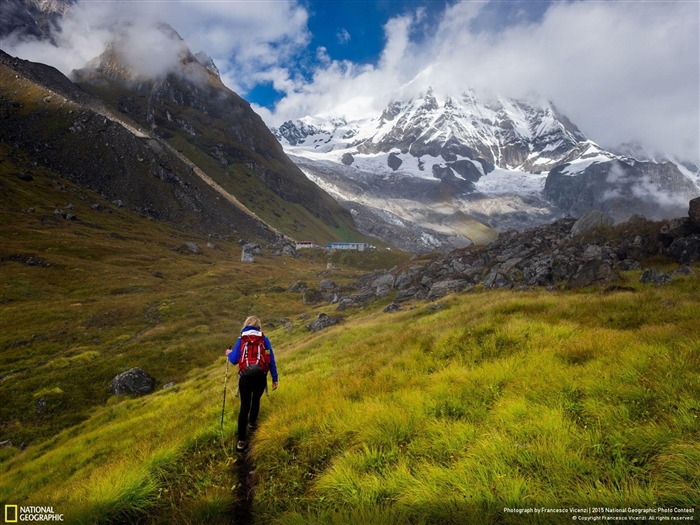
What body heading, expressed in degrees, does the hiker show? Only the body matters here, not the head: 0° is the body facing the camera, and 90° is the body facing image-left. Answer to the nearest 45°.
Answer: approximately 180°

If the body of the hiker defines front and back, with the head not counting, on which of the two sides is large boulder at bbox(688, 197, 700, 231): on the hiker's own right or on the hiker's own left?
on the hiker's own right

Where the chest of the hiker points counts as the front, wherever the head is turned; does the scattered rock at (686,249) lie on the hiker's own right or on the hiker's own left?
on the hiker's own right

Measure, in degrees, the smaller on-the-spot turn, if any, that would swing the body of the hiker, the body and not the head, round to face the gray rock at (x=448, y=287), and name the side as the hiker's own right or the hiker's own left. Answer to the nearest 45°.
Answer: approximately 45° to the hiker's own right
